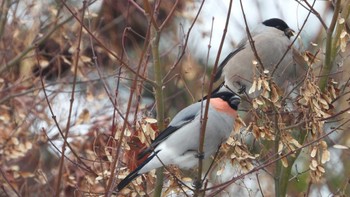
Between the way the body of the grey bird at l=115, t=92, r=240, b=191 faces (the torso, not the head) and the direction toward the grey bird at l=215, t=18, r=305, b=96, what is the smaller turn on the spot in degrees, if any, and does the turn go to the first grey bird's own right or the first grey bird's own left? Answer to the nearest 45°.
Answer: approximately 45° to the first grey bird's own left

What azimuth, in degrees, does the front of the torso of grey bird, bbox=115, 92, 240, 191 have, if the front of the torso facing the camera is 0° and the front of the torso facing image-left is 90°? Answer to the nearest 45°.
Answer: approximately 270°
